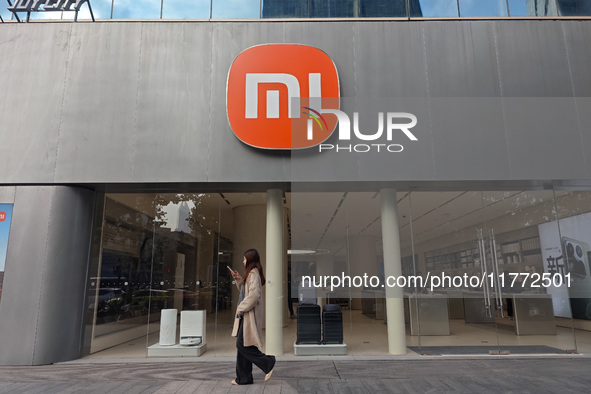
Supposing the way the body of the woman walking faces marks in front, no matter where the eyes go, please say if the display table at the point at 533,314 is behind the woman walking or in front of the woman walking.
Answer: behind

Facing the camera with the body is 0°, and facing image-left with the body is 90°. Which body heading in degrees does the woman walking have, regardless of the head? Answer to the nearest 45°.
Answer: approximately 90°

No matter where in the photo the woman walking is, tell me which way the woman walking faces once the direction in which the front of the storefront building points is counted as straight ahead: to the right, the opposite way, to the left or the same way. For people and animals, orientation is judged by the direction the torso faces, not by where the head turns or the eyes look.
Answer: to the right

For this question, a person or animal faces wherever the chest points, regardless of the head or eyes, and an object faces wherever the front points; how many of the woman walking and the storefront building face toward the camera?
1

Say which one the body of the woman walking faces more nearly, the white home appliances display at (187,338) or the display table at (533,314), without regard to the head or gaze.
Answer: the white home appliances display

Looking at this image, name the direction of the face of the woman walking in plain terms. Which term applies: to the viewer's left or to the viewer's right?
to the viewer's left
